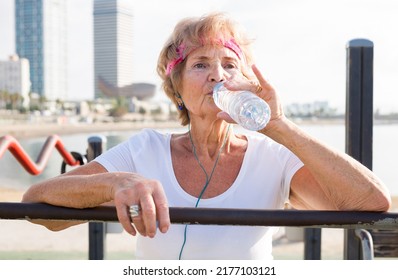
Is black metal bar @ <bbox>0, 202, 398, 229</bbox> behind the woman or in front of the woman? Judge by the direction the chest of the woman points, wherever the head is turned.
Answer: in front

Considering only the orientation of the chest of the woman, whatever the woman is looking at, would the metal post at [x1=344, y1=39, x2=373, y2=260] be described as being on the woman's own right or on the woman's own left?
on the woman's own left

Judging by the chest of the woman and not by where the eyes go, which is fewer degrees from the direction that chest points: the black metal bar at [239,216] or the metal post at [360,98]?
the black metal bar

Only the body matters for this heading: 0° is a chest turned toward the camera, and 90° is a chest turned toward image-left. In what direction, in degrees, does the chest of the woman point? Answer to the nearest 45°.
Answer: approximately 0°
